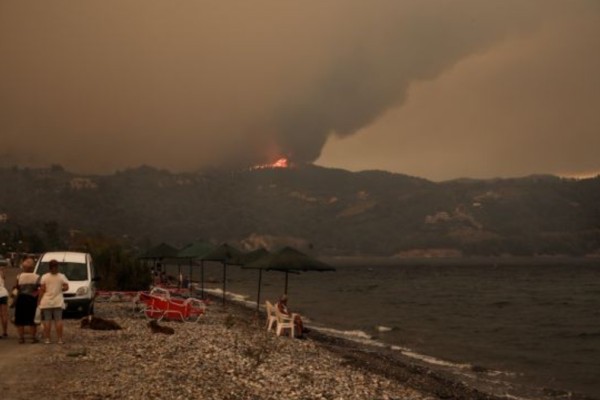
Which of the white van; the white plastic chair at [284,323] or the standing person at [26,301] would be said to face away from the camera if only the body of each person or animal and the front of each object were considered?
the standing person

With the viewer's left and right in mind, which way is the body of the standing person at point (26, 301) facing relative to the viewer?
facing away from the viewer

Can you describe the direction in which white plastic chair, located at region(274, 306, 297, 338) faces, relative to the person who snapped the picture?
facing to the right of the viewer

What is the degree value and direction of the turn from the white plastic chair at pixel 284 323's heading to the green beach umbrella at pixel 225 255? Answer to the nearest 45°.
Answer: approximately 90° to its left

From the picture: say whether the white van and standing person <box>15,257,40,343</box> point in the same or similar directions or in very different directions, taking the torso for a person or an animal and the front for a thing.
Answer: very different directions

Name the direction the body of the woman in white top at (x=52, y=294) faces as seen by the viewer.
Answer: away from the camera

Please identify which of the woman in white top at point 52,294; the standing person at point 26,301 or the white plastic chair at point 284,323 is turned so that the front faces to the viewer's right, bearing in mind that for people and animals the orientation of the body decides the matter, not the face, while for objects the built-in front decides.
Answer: the white plastic chair

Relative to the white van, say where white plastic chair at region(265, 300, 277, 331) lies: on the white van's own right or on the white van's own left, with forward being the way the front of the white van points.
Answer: on the white van's own left

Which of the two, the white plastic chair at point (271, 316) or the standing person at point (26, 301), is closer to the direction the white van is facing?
the standing person
